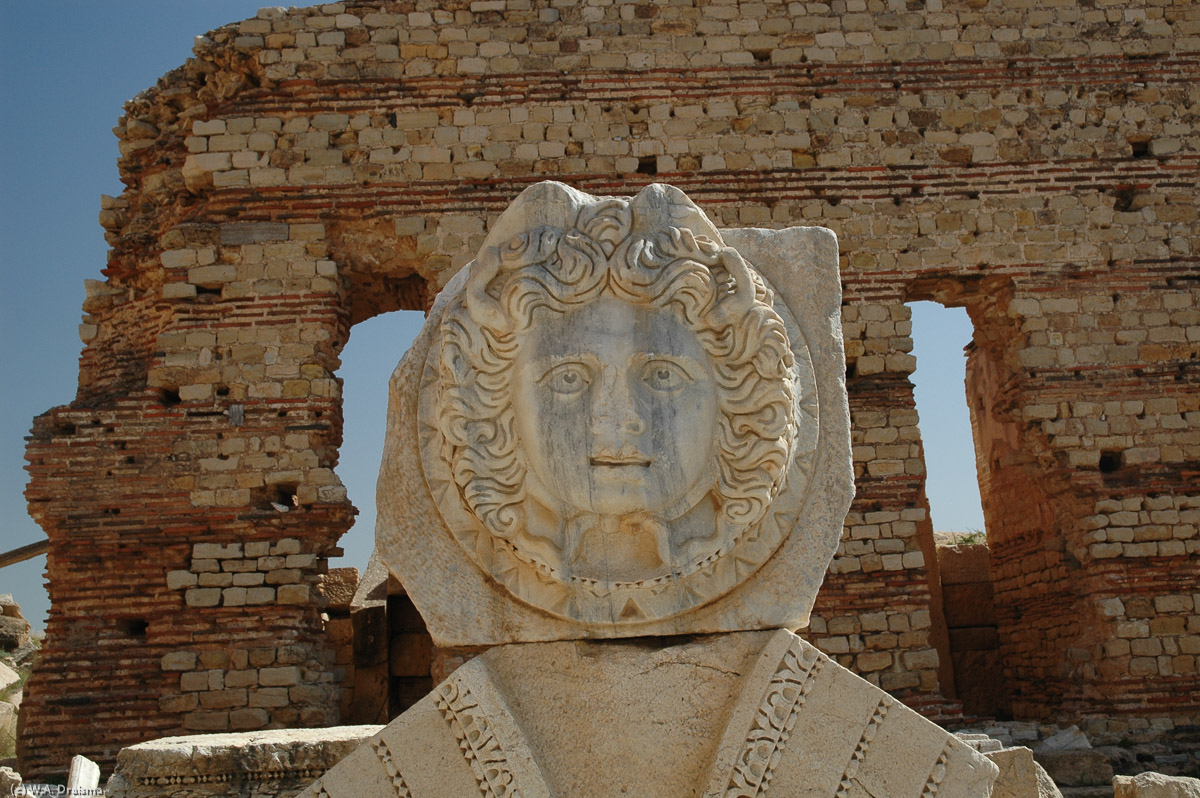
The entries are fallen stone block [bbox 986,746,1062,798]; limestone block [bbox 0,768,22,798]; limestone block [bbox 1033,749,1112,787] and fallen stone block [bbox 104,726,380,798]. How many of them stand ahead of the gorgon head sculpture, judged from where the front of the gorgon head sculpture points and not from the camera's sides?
0

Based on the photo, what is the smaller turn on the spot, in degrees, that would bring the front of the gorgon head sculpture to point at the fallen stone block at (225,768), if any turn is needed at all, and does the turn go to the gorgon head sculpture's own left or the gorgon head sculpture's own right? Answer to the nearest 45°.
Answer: approximately 135° to the gorgon head sculpture's own right

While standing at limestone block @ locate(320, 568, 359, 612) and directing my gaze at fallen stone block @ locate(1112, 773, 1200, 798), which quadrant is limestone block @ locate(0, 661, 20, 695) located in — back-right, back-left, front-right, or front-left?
back-right

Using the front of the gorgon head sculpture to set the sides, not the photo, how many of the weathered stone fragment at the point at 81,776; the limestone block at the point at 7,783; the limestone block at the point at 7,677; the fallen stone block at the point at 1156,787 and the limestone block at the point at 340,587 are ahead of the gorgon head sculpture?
0

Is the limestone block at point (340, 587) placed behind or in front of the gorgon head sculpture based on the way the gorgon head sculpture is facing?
behind

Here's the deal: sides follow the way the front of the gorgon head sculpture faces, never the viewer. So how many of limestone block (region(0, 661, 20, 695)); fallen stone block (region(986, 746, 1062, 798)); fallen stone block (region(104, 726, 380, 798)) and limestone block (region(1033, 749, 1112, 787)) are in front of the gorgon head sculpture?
0

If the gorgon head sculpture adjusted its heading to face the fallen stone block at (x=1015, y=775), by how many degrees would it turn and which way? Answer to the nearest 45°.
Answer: approximately 135° to its left

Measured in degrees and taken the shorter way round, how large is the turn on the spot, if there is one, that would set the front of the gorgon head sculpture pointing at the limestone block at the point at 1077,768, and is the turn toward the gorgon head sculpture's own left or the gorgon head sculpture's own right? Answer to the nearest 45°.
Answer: approximately 135° to the gorgon head sculpture's own left

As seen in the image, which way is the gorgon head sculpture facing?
toward the camera

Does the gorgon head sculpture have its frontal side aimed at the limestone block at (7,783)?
no

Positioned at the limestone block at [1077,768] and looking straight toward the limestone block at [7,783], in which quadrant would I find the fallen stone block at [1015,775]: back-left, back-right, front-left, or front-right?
front-left

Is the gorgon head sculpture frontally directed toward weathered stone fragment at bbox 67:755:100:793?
no

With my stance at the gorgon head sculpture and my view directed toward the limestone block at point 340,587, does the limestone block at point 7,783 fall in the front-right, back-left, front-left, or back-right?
front-left

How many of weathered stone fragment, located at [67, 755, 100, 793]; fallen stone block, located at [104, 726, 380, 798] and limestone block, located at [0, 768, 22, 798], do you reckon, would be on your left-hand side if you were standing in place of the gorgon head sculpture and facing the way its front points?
0
